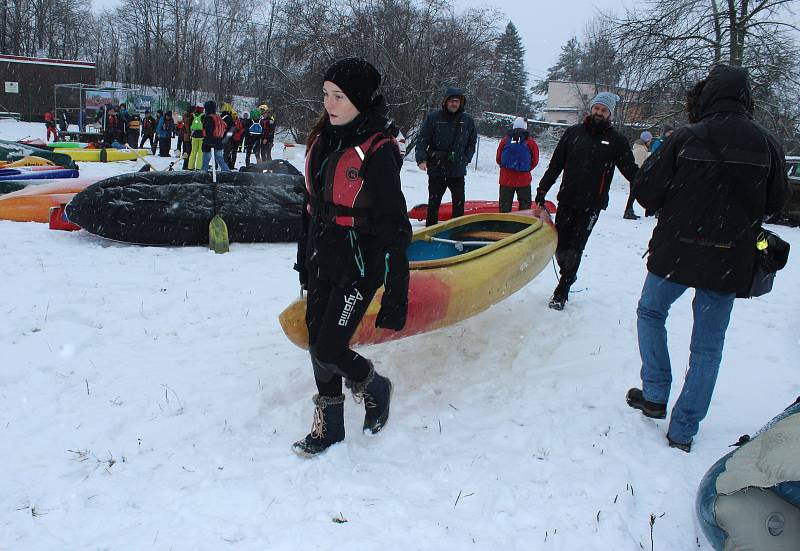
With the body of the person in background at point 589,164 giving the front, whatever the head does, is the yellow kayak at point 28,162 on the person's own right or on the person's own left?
on the person's own right

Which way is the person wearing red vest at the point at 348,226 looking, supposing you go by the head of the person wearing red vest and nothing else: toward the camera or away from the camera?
toward the camera

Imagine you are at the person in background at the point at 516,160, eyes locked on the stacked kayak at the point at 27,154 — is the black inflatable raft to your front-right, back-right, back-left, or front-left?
front-left

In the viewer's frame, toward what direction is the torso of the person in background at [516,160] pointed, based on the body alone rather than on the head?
away from the camera

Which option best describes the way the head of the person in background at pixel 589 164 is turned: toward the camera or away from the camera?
toward the camera

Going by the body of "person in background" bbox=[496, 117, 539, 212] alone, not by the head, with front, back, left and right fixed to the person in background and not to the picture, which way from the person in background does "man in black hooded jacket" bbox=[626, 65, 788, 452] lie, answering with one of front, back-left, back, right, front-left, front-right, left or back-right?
back

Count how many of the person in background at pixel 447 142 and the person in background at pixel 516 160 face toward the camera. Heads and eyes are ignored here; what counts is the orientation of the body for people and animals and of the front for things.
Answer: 1

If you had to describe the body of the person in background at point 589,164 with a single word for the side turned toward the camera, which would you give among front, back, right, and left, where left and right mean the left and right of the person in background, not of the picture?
front

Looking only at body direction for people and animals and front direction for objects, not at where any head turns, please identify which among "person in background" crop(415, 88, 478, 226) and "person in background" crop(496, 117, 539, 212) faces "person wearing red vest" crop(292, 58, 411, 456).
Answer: "person in background" crop(415, 88, 478, 226)

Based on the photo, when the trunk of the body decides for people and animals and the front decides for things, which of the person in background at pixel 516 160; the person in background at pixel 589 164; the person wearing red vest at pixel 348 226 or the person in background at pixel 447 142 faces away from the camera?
the person in background at pixel 516 160

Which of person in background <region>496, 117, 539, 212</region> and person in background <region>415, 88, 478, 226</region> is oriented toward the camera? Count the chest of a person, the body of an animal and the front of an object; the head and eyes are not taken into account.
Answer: person in background <region>415, 88, 478, 226</region>

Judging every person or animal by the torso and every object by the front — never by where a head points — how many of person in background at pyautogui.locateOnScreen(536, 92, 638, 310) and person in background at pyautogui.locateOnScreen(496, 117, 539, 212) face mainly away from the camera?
1

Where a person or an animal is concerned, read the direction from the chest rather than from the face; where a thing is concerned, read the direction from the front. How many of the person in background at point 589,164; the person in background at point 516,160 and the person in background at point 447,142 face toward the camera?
2

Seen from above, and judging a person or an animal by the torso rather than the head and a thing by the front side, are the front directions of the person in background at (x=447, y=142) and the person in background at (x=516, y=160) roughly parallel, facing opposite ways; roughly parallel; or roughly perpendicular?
roughly parallel, facing opposite ways

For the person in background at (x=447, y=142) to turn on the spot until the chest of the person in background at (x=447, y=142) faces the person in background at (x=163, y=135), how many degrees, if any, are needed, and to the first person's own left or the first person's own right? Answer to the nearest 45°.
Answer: approximately 135° to the first person's own right

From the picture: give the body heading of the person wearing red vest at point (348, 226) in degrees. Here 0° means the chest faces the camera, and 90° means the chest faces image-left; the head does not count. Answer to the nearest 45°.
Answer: approximately 45°
